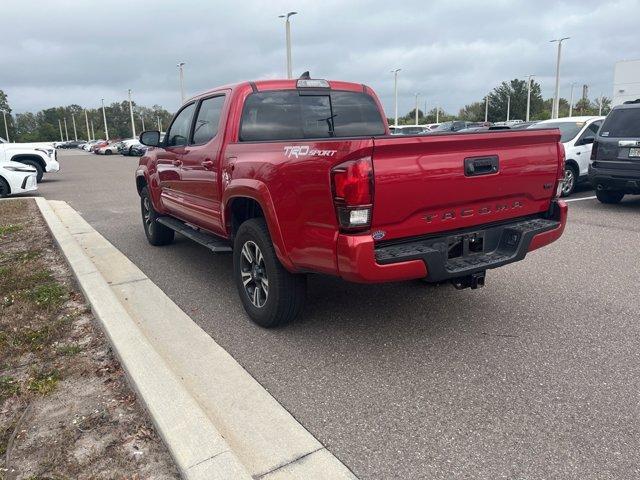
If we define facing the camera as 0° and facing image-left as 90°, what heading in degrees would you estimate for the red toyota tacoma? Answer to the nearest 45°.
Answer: approximately 135°

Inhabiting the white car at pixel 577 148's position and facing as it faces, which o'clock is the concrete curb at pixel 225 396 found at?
The concrete curb is roughly at 11 o'clock from the white car.

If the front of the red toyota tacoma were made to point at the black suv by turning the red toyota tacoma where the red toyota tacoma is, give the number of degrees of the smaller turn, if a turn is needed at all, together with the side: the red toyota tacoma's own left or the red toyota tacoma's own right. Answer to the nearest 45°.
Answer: approximately 90° to the red toyota tacoma's own right

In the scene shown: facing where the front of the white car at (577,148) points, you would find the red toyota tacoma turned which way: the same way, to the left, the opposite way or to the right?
to the right

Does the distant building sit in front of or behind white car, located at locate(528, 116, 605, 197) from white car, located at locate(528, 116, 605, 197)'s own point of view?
behind

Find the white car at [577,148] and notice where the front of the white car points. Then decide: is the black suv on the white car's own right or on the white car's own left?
on the white car's own left

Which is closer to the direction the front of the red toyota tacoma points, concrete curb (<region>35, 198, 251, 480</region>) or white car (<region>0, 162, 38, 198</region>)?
the white car

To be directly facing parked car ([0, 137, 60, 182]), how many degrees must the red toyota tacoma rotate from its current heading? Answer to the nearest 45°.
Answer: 0° — it already faces it

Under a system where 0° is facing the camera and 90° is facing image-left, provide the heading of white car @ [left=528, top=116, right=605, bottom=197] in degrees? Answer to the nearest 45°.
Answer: approximately 45°
